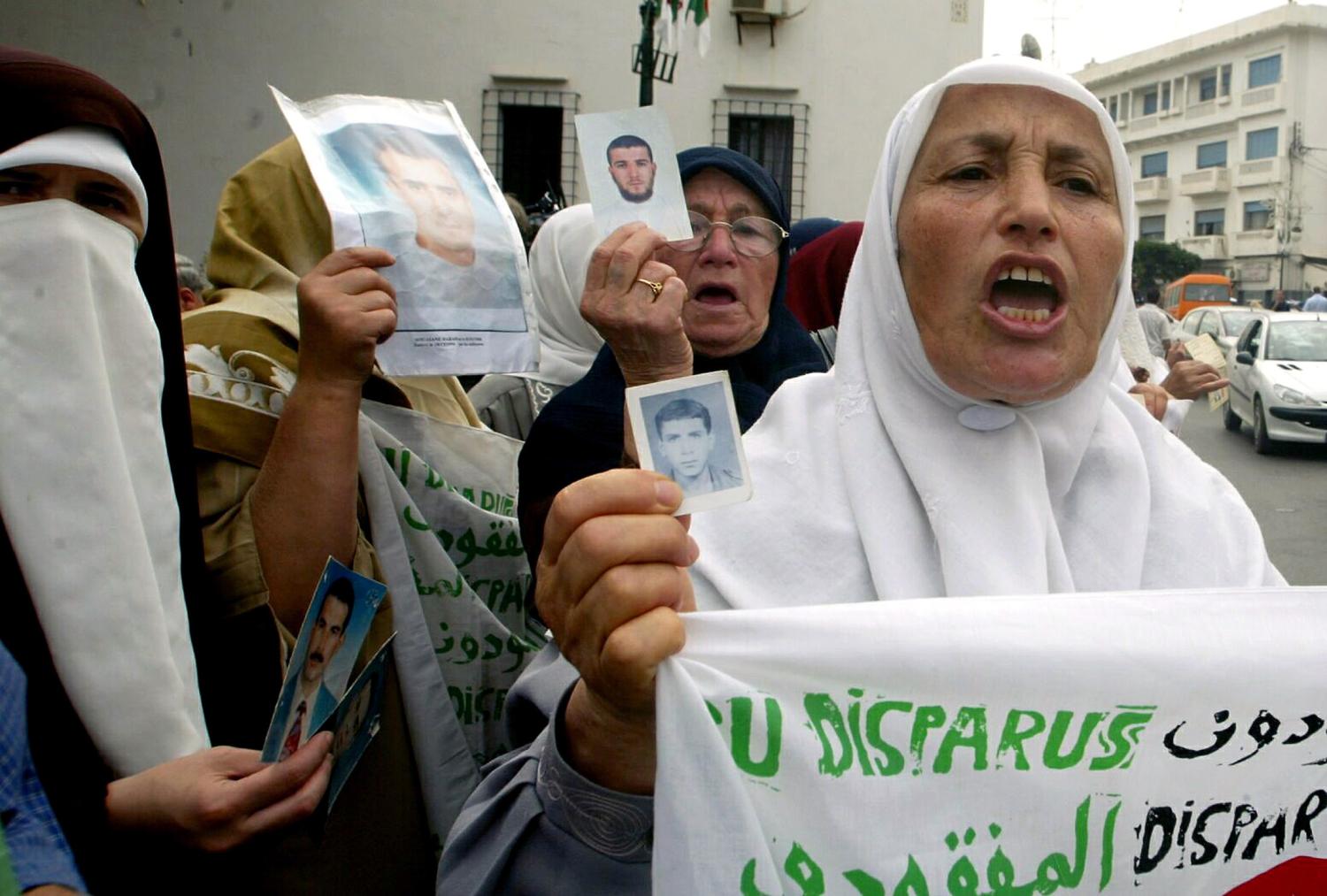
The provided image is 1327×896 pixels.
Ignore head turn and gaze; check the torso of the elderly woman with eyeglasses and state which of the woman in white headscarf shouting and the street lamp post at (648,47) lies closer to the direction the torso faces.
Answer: the woman in white headscarf shouting

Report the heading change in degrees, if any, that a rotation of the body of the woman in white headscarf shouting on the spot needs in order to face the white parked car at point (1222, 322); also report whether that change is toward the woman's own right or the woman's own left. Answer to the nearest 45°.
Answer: approximately 180°

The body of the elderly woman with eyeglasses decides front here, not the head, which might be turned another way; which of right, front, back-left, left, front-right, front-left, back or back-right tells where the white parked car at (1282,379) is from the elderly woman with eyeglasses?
back-left

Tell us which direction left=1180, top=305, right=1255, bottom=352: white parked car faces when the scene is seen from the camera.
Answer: facing the viewer and to the right of the viewer

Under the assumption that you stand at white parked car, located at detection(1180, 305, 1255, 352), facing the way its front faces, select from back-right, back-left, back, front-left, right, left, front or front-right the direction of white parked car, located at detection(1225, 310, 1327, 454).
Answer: front-right

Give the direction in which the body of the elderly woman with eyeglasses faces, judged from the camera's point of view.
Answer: toward the camera

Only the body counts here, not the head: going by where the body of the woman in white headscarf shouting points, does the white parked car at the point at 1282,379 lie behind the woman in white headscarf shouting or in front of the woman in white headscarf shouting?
behind

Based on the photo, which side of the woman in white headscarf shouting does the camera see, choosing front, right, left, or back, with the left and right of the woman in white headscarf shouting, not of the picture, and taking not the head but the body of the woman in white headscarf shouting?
front

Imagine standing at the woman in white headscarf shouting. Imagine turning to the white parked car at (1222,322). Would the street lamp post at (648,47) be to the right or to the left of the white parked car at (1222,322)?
left

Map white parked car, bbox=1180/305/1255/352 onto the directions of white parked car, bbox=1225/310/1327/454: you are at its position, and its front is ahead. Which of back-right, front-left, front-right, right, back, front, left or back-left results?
back-left

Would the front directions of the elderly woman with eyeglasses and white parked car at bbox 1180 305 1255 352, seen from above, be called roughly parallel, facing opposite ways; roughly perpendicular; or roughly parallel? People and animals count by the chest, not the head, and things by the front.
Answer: roughly parallel

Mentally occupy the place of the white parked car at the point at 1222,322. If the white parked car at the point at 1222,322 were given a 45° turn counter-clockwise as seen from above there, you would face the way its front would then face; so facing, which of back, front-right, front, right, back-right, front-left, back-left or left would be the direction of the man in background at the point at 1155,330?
right

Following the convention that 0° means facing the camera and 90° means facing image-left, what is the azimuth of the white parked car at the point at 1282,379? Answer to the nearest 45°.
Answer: approximately 315°

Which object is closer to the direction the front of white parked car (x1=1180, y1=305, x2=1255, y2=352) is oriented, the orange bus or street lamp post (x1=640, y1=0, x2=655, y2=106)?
the street lamp post

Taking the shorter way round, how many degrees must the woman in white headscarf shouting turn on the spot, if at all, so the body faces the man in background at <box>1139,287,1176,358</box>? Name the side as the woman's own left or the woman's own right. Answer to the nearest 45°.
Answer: approximately 180°

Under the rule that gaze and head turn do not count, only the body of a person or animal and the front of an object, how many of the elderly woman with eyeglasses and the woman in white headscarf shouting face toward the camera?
2
